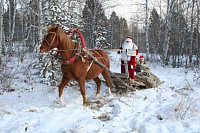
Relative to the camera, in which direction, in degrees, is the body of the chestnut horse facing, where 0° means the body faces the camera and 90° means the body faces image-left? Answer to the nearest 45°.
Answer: approximately 45°

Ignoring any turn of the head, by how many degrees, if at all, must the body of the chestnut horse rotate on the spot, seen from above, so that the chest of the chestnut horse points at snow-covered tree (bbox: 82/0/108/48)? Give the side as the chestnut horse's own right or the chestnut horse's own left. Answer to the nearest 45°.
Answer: approximately 135° to the chestnut horse's own right
